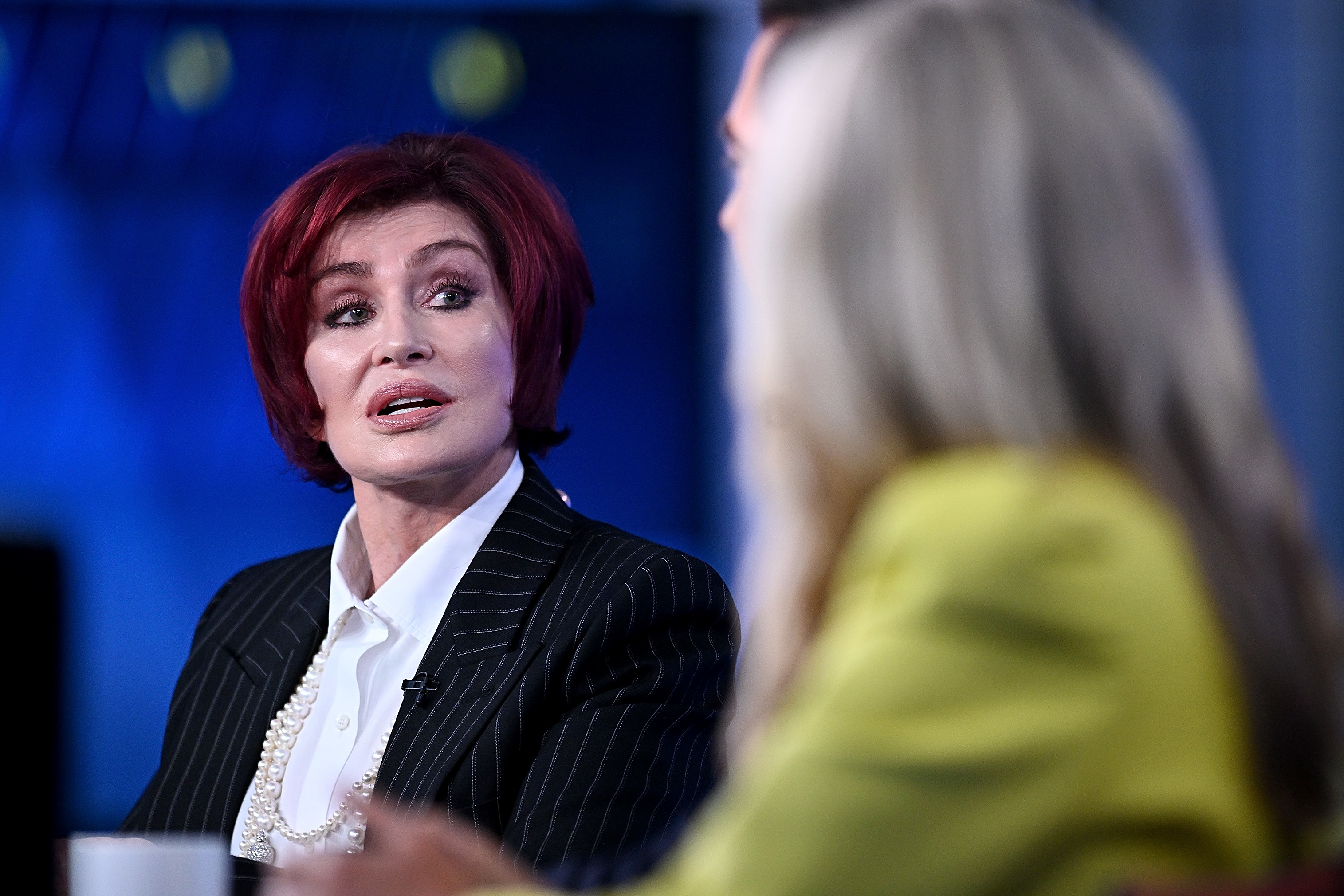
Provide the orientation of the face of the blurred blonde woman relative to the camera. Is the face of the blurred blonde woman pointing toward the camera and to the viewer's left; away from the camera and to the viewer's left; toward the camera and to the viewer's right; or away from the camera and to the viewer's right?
away from the camera and to the viewer's left

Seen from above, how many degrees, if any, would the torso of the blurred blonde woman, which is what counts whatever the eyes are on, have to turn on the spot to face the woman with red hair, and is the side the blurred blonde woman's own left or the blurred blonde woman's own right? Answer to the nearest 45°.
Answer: approximately 45° to the blurred blonde woman's own right

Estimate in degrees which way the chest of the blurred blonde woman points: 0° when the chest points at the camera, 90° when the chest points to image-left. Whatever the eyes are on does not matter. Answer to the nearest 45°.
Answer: approximately 90°
